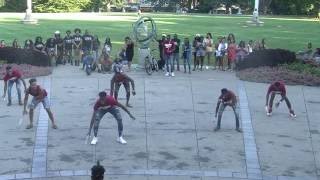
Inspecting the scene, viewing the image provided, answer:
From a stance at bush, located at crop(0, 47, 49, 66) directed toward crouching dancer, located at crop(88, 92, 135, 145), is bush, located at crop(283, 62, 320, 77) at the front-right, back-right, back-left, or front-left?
front-left

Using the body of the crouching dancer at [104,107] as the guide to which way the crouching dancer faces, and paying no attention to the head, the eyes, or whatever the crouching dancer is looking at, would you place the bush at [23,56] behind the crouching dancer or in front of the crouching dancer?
behind

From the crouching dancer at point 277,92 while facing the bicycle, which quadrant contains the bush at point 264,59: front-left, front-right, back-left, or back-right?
front-right

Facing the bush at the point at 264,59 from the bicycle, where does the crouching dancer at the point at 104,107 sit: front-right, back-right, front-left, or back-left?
back-right

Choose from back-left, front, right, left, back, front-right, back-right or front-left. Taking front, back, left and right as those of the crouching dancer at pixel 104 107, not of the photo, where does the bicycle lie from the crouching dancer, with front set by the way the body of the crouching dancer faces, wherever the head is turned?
back

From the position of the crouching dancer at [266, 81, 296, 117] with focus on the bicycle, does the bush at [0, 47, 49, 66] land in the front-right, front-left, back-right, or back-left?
front-left

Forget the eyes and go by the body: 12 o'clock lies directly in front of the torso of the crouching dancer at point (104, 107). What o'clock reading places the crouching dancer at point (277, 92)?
the crouching dancer at point (277, 92) is roughly at 8 o'clock from the crouching dancer at point (104, 107).

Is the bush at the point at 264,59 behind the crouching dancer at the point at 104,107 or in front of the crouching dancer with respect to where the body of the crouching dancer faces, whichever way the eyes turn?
behind

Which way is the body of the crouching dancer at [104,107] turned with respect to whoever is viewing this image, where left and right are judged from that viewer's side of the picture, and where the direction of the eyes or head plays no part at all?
facing the viewer
